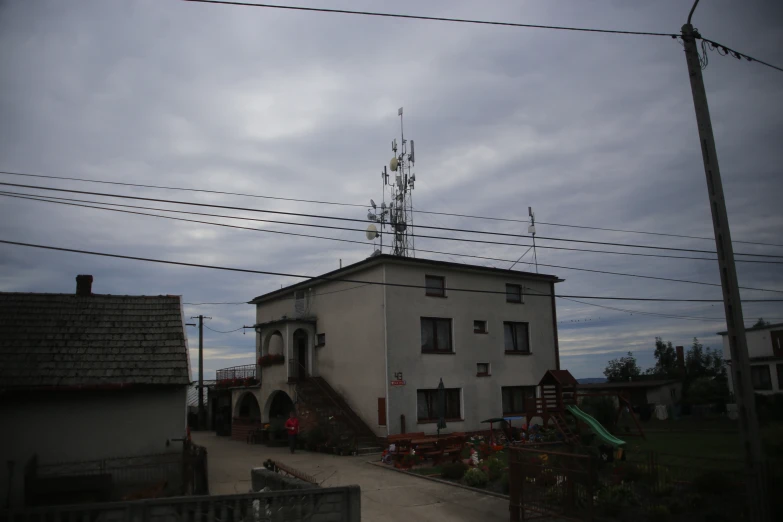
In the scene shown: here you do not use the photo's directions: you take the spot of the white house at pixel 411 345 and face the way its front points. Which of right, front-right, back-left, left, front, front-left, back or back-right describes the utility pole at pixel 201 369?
right

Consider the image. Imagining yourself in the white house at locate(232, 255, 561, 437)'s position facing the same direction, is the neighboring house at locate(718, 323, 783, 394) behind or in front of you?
behind

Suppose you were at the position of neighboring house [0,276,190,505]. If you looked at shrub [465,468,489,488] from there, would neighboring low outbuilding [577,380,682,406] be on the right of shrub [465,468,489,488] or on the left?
left

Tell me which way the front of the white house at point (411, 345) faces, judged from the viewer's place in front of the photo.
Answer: facing the viewer and to the left of the viewer

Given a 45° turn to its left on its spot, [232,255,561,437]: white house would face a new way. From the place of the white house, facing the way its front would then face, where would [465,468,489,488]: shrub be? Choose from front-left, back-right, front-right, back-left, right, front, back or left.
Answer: front

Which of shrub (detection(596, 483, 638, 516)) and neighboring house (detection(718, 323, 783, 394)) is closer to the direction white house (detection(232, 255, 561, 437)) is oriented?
the shrub

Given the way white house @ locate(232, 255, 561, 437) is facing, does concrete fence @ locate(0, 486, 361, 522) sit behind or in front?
in front

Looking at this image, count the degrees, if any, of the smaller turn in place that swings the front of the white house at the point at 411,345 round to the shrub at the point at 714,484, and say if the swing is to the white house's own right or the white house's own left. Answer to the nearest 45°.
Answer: approximately 45° to the white house's own left

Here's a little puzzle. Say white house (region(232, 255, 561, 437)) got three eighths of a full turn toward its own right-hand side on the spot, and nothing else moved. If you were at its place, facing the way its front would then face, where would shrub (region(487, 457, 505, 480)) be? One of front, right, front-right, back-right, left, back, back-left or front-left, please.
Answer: back

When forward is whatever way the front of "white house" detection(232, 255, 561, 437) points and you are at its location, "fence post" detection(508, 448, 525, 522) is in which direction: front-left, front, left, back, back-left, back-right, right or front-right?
front-left

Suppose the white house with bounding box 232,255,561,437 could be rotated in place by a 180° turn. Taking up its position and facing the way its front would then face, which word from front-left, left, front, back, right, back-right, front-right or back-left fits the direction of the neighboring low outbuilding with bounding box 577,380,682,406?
front
